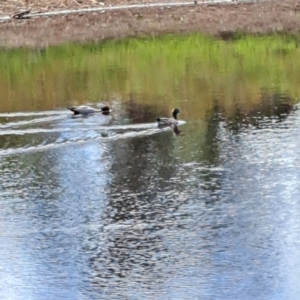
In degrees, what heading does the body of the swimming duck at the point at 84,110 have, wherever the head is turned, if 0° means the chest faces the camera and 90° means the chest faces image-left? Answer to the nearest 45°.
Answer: approximately 270°
